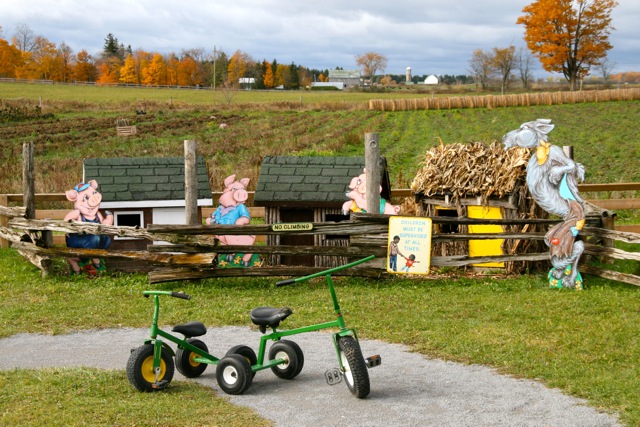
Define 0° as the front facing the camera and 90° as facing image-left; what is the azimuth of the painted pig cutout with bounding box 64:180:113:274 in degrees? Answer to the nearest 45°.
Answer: approximately 0°

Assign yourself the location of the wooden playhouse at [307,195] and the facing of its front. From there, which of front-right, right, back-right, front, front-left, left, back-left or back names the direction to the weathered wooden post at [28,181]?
right

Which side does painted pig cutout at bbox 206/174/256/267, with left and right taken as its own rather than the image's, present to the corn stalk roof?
left

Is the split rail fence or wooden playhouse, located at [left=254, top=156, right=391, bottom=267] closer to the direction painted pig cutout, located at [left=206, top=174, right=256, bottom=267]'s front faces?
the split rail fence

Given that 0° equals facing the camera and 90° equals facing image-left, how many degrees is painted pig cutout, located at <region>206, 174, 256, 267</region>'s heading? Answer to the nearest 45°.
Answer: approximately 0°

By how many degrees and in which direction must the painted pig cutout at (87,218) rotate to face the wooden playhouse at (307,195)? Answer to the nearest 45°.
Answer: approximately 90° to its left

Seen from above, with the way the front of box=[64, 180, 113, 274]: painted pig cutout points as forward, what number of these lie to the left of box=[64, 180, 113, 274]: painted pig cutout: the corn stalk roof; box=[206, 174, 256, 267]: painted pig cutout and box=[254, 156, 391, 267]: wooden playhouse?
3

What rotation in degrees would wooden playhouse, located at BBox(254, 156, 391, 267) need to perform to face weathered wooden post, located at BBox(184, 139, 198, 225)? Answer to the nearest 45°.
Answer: approximately 45° to its right

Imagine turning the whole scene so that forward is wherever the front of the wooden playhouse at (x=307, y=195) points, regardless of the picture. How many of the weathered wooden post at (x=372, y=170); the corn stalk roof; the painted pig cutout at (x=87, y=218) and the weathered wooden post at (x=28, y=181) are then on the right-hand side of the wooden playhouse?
2

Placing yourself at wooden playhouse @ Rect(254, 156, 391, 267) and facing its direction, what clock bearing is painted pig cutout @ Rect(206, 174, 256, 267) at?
The painted pig cutout is roughly at 2 o'clock from the wooden playhouse.

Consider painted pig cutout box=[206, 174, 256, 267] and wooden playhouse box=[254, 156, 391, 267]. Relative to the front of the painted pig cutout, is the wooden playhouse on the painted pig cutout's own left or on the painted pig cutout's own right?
on the painted pig cutout's own left

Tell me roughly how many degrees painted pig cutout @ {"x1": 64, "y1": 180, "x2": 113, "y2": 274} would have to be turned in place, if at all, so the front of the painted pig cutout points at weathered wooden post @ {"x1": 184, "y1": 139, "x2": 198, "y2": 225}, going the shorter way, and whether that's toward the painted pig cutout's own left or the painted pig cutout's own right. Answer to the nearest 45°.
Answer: approximately 45° to the painted pig cutout's own left

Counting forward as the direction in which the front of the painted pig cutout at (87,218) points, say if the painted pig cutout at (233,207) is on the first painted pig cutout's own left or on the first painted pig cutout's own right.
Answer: on the first painted pig cutout's own left
